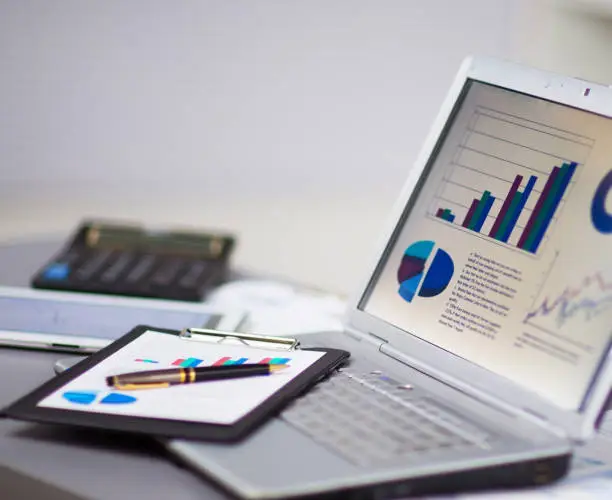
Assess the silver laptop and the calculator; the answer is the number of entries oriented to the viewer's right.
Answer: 0

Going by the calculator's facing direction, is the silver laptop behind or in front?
in front

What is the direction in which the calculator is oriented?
toward the camera

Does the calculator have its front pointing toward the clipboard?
yes

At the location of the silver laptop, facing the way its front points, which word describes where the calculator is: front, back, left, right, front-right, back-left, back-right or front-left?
right
